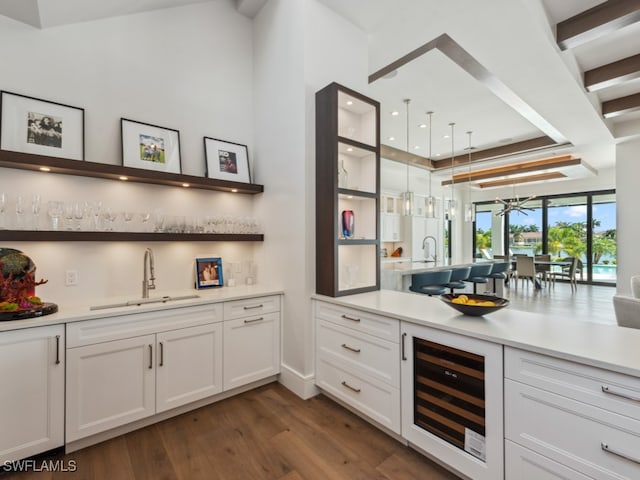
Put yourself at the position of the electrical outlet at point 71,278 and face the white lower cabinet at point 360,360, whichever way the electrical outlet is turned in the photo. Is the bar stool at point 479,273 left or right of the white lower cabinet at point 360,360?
left

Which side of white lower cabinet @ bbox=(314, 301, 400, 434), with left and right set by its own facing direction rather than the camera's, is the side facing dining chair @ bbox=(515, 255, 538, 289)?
back

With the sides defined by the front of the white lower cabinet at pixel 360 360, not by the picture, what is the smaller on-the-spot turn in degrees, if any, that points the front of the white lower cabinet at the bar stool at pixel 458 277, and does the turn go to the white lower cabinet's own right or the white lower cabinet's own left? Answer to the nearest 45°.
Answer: approximately 180°

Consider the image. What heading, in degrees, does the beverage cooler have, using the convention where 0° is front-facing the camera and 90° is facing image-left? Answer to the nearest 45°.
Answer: approximately 45°

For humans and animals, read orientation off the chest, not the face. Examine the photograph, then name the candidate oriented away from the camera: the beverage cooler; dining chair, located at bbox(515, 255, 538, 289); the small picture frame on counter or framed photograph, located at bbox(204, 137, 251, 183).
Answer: the dining chair

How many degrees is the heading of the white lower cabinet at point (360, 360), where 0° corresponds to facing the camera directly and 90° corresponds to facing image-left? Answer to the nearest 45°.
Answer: approximately 45°

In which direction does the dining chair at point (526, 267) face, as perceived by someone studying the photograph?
facing away from the viewer

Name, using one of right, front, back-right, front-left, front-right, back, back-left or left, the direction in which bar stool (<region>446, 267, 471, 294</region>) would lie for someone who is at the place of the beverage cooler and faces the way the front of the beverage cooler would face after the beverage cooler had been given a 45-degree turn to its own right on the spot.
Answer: right

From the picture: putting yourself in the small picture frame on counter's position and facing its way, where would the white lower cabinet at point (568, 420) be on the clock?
The white lower cabinet is roughly at 11 o'clock from the small picture frame on counter.

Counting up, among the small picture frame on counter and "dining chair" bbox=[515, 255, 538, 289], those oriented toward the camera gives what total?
1

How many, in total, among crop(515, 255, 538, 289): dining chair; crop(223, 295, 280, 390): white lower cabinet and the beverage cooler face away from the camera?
1

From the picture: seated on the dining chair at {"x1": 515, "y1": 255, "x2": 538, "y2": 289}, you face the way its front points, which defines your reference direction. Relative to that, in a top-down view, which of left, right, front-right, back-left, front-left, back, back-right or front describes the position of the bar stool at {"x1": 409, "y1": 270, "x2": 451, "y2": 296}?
back

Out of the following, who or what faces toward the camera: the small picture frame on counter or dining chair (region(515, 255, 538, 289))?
the small picture frame on counter

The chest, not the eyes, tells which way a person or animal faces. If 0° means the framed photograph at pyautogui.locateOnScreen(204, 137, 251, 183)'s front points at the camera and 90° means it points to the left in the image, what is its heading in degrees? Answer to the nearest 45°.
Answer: approximately 315°

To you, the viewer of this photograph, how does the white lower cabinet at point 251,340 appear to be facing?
facing the viewer and to the right of the viewer

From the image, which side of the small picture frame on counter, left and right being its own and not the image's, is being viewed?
front
